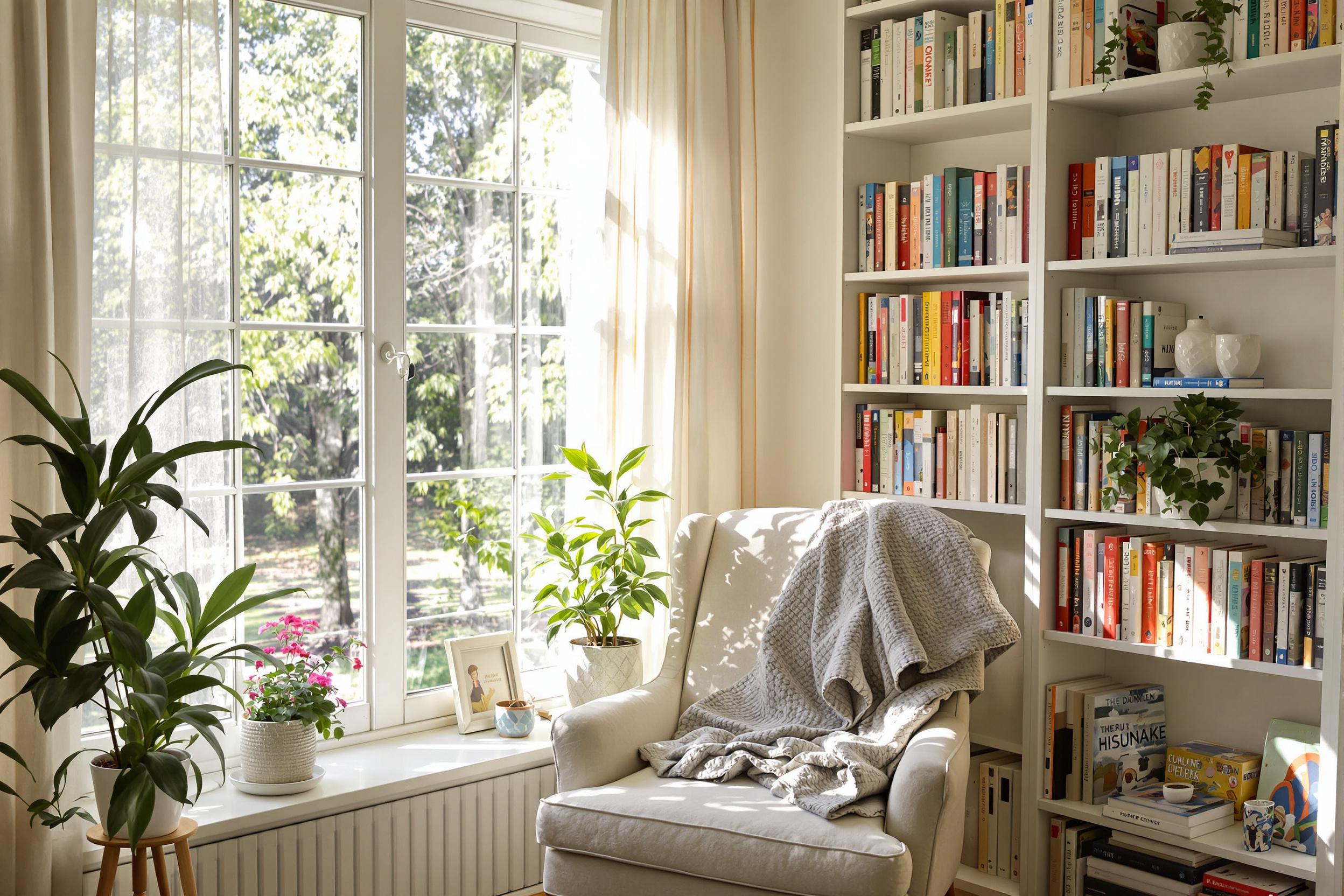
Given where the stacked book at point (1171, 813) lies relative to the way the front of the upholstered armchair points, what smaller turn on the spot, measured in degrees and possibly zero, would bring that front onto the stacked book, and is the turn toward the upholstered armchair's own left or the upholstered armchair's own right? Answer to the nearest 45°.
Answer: approximately 135° to the upholstered armchair's own left

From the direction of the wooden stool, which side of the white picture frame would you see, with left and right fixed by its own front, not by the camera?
right

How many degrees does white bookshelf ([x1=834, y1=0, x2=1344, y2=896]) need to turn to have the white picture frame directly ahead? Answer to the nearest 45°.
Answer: approximately 45° to its right

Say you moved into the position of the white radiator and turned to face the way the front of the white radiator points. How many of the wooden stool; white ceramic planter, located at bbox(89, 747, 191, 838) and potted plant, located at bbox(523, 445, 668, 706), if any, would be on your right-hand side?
2

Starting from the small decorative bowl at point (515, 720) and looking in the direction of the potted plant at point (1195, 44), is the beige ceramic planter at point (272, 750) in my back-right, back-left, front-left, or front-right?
back-right

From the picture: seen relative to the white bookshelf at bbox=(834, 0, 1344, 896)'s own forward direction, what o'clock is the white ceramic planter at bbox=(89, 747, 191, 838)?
The white ceramic planter is roughly at 12 o'clock from the white bookshelf.

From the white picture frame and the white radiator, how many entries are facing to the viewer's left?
0

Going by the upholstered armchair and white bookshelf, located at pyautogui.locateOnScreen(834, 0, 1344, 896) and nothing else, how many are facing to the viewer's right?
0

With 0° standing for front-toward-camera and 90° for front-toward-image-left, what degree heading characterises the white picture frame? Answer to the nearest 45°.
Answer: approximately 315°

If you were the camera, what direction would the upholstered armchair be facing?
facing the viewer and to the left of the viewer

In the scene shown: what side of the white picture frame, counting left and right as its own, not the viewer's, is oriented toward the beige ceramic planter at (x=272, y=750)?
right

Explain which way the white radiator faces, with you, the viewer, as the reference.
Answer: facing the viewer and to the right of the viewer

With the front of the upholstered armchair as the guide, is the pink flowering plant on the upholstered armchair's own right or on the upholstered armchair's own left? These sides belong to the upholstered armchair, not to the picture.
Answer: on the upholstered armchair's own right
